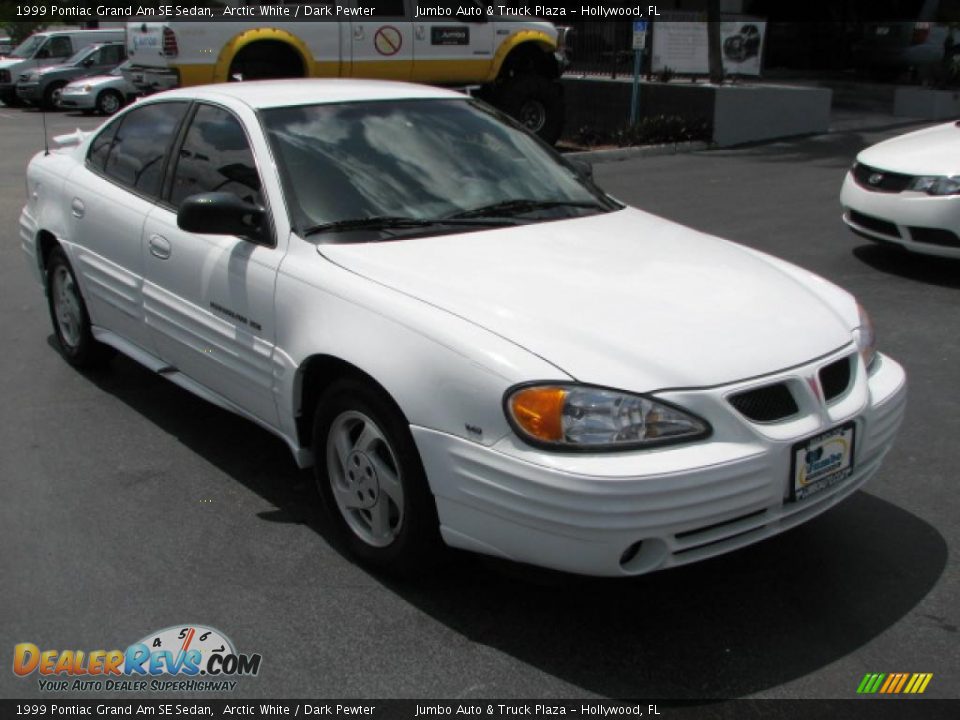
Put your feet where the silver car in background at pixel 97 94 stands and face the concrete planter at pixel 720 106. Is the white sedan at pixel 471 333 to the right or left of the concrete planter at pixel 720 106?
right

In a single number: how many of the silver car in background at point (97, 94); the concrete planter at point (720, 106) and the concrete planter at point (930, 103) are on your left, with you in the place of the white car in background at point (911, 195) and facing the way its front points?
0

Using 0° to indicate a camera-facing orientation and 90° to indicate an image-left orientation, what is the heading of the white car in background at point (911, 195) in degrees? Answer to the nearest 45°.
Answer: approximately 45°

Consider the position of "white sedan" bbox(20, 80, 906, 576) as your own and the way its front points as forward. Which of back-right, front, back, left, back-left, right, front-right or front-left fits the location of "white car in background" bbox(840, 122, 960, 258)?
left

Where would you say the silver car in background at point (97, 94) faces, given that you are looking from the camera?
facing the viewer and to the left of the viewer

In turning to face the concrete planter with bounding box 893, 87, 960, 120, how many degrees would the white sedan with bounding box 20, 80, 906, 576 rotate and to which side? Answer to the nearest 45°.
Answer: approximately 90° to its left

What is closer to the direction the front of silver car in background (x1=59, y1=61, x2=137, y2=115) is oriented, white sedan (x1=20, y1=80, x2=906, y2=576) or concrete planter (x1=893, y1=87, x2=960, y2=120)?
the white sedan

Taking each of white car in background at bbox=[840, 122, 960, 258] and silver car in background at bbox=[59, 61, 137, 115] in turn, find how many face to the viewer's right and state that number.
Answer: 0

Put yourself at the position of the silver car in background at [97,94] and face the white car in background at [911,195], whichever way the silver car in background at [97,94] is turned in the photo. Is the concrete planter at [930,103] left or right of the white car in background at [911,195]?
left

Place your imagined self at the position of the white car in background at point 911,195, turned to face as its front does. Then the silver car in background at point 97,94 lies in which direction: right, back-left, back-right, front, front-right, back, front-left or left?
right

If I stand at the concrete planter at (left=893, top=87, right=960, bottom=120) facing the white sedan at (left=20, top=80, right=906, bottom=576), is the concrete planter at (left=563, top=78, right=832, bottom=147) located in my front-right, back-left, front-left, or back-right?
front-right

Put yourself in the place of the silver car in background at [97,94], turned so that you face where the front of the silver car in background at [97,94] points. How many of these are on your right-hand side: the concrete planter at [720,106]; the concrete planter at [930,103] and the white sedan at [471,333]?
0

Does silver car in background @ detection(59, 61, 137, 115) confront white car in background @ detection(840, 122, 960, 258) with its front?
no

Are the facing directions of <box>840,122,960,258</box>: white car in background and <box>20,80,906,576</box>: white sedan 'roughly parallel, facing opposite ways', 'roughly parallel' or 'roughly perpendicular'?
roughly perpendicular

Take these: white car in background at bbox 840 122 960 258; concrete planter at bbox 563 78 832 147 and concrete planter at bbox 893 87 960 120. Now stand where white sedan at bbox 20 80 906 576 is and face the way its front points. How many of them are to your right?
0

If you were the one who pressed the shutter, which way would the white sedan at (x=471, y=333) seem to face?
facing the viewer and to the right of the viewer

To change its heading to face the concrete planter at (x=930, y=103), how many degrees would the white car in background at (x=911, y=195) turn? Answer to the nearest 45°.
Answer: approximately 135° to its right
